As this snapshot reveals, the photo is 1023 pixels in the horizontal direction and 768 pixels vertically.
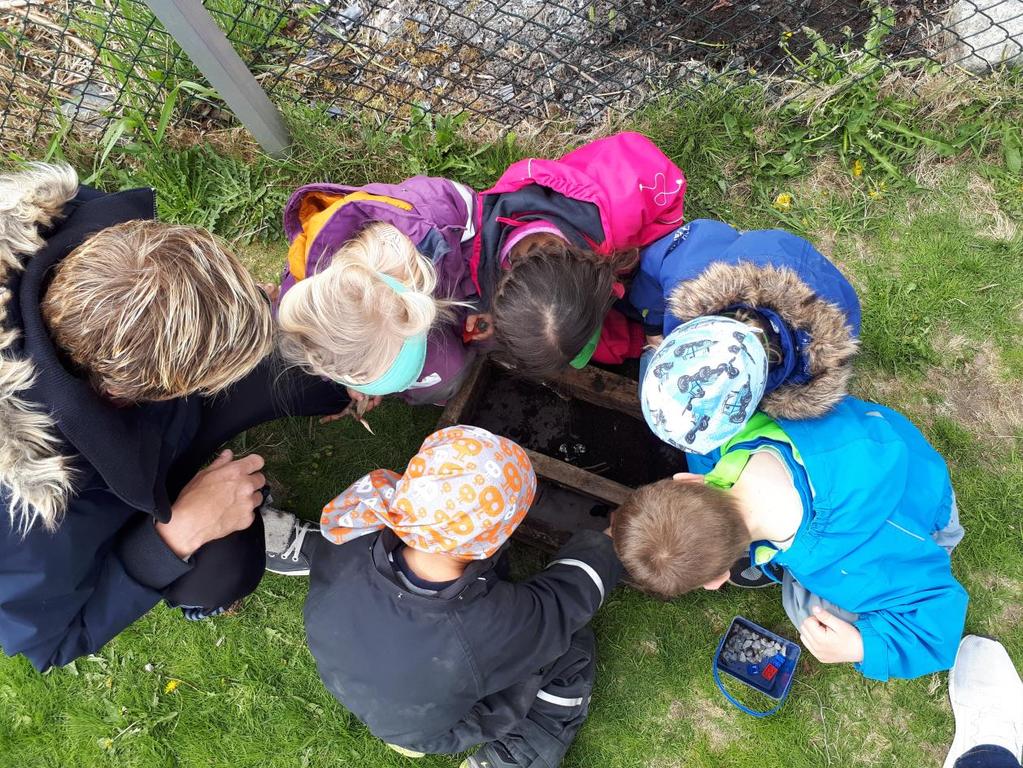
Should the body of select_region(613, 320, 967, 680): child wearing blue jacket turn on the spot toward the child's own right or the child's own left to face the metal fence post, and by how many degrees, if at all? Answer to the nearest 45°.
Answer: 0° — they already face it

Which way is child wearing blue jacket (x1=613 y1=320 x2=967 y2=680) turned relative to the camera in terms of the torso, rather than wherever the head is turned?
to the viewer's left

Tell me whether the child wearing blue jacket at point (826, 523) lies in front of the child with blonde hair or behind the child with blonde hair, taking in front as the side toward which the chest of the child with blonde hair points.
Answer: in front

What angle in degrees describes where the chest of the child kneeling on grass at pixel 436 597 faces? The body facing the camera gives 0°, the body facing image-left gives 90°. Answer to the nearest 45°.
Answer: approximately 225°

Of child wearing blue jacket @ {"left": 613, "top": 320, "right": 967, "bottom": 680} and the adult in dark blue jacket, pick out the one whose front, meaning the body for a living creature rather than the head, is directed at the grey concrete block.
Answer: the adult in dark blue jacket

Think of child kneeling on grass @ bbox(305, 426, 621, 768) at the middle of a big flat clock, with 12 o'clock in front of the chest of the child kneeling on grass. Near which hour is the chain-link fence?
The chain-link fence is roughly at 11 o'clock from the child kneeling on grass.

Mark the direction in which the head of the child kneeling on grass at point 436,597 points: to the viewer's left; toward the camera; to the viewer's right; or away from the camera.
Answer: away from the camera

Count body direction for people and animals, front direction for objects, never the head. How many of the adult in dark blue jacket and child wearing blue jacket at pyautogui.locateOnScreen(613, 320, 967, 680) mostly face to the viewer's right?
1

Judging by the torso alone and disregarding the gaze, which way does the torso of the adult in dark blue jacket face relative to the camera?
to the viewer's right
